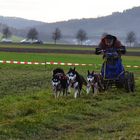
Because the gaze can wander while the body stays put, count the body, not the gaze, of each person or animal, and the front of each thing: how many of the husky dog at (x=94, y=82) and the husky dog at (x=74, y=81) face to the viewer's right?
0

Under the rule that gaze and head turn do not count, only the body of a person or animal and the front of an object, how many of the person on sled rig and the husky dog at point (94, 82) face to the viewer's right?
0

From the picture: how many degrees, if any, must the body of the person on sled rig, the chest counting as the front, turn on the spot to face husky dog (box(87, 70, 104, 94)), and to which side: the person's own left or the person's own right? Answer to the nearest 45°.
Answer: approximately 45° to the person's own right

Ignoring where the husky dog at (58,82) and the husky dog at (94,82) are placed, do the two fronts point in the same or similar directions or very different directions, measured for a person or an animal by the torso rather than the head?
same or similar directions

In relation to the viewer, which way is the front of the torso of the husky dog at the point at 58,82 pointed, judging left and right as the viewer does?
facing the viewer and to the left of the viewer

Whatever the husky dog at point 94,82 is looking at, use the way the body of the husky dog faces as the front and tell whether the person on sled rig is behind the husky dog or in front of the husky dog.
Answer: behind

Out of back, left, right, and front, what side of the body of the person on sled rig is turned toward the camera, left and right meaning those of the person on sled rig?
front

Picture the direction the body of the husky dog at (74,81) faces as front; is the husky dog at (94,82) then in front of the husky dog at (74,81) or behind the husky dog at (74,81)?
behind

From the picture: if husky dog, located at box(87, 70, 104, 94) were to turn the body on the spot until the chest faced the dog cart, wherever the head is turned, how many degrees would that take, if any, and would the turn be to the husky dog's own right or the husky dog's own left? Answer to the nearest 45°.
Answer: approximately 180°

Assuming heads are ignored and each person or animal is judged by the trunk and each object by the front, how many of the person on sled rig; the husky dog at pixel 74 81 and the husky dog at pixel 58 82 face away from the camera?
0

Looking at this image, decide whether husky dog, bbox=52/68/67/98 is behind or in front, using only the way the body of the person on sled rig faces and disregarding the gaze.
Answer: in front

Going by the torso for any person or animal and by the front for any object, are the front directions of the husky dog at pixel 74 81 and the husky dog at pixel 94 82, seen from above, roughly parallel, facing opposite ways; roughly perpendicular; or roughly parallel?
roughly parallel

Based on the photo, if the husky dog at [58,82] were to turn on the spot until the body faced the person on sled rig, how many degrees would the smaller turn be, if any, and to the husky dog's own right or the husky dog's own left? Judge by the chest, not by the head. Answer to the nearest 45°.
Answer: approximately 180°
